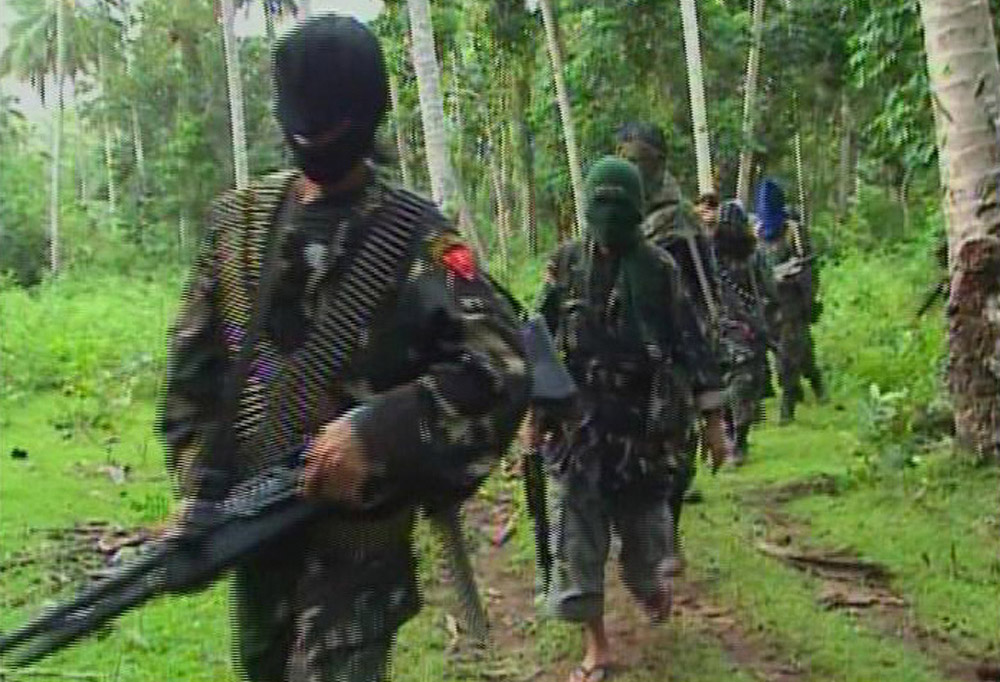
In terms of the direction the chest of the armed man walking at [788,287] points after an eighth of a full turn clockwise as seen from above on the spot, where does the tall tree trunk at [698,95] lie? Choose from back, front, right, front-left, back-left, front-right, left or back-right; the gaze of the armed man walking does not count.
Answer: right

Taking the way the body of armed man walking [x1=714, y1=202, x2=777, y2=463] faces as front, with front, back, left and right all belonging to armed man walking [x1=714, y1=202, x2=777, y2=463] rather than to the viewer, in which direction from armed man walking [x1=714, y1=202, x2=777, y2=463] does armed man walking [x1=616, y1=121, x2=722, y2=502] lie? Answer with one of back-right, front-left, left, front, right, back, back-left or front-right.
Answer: front

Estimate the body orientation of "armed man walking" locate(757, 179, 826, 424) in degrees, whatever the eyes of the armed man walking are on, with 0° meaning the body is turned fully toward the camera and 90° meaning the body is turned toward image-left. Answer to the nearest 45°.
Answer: approximately 45°

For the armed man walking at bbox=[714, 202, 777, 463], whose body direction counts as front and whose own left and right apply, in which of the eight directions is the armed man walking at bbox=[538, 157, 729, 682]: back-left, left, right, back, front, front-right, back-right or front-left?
front

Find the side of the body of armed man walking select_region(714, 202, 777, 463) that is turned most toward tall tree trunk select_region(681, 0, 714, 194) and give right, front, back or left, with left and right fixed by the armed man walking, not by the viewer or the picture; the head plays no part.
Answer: back

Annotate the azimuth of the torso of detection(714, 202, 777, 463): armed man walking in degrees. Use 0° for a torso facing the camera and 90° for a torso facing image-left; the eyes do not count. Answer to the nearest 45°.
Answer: approximately 0°

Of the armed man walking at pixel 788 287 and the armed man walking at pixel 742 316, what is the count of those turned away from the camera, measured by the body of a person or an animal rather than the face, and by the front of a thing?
0

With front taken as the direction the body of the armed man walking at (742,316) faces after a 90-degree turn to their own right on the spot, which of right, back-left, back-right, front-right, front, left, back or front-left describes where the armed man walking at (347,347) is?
left
